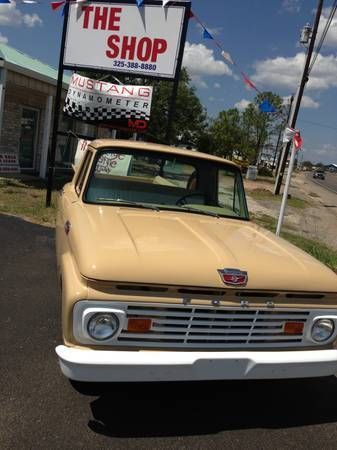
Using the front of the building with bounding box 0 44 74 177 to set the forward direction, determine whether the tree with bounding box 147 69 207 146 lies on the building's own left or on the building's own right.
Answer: on the building's own left

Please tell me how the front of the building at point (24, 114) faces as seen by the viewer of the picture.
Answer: facing the viewer and to the right of the viewer

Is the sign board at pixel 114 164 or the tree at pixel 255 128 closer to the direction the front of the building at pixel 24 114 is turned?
the sign board

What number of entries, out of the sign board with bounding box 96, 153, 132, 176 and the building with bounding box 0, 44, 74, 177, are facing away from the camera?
0

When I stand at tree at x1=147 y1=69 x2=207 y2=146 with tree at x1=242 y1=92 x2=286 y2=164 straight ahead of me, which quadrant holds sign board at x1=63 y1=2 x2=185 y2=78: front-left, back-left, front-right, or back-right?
back-right

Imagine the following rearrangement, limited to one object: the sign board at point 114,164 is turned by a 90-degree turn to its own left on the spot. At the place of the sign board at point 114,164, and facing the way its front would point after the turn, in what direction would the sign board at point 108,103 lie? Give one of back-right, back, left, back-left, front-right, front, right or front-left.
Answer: left

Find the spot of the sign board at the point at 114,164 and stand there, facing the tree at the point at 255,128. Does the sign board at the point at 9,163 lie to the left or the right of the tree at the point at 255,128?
left

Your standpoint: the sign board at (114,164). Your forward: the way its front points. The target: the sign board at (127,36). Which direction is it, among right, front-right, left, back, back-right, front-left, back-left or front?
back

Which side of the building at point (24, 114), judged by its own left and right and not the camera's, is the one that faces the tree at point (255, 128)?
left

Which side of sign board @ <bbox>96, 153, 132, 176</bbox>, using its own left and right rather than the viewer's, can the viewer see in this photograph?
front

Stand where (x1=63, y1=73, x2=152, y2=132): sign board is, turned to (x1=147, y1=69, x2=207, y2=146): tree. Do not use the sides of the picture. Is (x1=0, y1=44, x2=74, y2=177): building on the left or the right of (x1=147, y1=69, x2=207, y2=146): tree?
left

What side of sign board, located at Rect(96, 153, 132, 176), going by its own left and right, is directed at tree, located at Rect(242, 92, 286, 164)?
back
